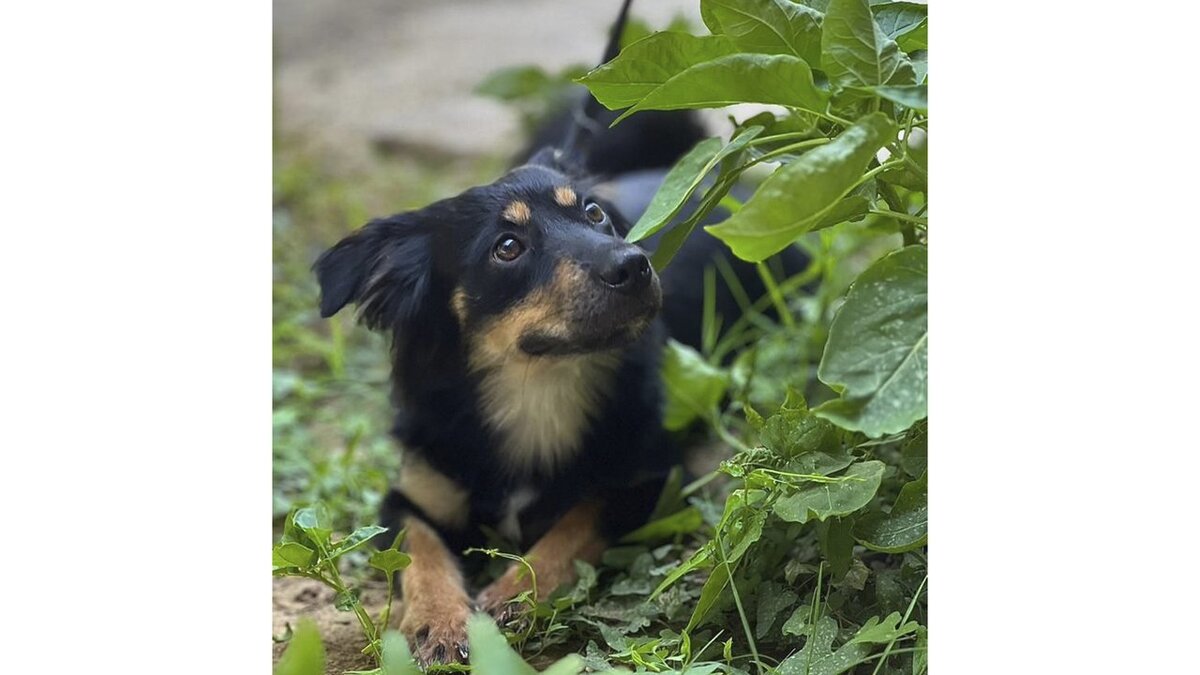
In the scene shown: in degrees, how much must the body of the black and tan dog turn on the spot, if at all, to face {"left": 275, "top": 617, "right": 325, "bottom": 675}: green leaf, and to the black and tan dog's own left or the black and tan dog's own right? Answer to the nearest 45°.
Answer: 0° — it already faces it

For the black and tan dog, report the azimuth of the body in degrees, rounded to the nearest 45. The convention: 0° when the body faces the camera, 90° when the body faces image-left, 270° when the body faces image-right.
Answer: approximately 0°

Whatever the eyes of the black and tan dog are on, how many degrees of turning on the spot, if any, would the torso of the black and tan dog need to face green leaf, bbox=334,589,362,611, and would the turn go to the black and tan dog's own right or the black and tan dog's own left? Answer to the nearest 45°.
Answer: approximately 45° to the black and tan dog's own right

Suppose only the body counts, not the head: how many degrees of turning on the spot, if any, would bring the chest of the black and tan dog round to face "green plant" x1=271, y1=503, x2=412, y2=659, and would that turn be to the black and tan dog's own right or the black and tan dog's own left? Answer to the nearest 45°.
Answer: approximately 45° to the black and tan dog's own right
